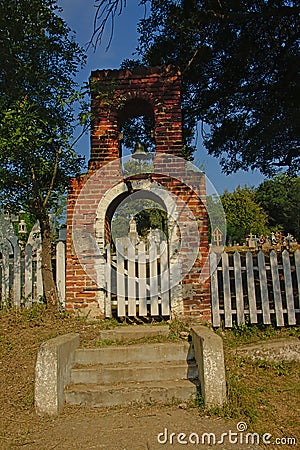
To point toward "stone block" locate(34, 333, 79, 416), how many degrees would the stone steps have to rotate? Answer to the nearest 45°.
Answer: approximately 45° to its right

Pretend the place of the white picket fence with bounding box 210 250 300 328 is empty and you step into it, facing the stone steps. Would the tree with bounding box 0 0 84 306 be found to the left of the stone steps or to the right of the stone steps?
right

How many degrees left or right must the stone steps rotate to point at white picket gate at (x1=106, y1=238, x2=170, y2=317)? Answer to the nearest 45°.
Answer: approximately 180°

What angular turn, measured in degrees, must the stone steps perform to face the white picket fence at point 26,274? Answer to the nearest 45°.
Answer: approximately 135° to its right

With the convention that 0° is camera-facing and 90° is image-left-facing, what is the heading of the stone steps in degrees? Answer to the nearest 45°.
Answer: approximately 0°

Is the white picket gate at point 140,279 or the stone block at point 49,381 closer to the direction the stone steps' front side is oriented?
the stone block

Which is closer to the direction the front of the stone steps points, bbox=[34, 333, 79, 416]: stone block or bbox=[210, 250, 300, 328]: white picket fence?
the stone block
